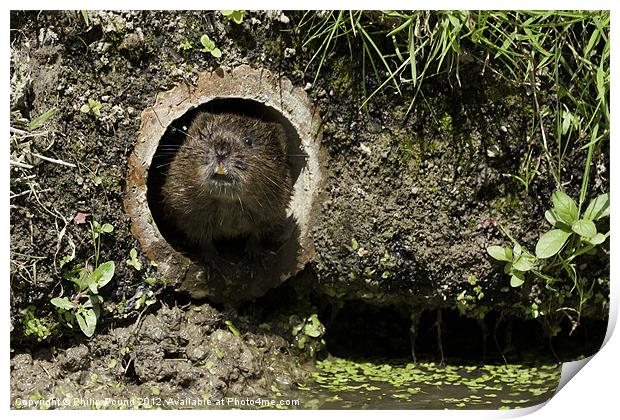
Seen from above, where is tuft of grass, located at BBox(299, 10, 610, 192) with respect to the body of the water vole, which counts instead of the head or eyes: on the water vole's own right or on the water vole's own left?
on the water vole's own left

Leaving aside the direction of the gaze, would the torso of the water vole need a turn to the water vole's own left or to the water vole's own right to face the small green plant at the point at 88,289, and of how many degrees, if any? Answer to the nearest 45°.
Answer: approximately 45° to the water vole's own right

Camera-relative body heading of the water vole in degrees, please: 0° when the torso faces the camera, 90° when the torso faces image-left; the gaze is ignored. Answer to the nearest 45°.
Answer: approximately 0°

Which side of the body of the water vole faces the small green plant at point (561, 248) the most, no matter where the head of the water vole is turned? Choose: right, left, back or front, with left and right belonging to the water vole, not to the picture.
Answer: left

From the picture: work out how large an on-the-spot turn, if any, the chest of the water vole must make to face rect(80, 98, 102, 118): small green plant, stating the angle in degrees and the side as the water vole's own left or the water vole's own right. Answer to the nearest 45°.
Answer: approximately 45° to the water vole's own right
